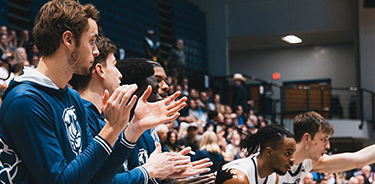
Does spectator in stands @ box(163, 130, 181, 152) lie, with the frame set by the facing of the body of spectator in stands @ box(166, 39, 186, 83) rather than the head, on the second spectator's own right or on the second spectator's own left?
on the second spectator's own right

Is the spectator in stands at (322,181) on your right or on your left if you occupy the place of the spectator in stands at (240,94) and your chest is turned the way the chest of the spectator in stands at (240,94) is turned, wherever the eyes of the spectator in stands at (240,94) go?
on your left

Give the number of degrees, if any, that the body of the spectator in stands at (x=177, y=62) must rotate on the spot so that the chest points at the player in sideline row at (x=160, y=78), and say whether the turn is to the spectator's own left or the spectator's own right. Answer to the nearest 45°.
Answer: approximately 45° to the spectator's own right

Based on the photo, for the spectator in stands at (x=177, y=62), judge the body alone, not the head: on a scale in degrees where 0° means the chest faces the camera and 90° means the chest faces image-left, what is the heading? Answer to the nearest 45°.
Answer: approximately 315°

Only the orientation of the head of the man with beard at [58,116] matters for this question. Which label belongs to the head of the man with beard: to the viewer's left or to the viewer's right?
to the viewer's right
